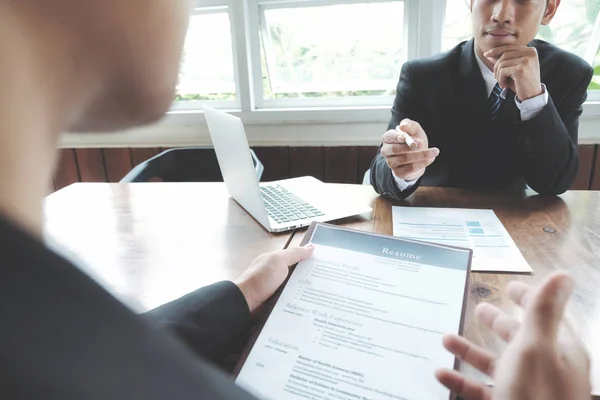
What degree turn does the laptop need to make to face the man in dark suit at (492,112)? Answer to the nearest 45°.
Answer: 0° — it already faces them

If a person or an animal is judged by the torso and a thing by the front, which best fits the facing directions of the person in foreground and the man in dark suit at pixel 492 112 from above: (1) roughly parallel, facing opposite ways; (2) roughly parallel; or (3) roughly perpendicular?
roughly parallel, facing opposite ways

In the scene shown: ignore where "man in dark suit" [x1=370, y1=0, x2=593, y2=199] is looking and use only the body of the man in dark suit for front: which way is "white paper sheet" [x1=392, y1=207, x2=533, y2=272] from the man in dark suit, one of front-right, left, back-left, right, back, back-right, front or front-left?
front

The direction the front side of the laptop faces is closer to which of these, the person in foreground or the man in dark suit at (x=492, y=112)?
the man in dark suit

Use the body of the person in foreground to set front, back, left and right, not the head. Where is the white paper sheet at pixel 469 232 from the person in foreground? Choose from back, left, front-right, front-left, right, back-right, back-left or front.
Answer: front

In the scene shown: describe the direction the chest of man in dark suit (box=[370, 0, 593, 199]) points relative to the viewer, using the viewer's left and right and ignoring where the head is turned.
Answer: facing the viewer

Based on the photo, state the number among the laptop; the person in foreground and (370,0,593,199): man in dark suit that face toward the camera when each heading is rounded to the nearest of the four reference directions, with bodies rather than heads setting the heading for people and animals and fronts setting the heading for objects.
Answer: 1

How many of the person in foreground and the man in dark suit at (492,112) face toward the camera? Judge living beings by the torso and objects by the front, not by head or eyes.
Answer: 1

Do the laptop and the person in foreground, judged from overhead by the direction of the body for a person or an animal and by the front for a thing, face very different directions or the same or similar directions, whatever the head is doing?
same or similar directions

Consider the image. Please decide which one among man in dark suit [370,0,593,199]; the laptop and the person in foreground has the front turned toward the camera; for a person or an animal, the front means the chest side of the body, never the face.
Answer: the man in dark suit

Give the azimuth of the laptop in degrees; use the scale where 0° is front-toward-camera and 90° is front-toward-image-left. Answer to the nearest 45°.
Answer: approximately 225°

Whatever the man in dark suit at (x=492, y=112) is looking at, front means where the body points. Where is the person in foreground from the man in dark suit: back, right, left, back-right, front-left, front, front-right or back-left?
front

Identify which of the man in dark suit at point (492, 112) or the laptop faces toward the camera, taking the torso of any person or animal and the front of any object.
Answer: the man in dark suit

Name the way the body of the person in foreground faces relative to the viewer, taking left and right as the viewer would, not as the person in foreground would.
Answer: facing away from the viewer and to the right of the viewer

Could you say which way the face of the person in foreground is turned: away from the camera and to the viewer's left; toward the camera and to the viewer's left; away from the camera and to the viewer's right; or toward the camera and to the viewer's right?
away from the camera and to the viewer's right

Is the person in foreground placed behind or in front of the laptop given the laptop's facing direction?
behind

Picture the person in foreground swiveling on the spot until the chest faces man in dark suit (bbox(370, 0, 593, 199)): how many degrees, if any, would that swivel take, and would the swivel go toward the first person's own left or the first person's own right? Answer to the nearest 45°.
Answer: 0° — they already face them

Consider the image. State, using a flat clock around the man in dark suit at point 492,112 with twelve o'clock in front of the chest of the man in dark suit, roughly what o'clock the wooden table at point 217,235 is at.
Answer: The wooden table is roughly at 1 o'clock from the man in dark suit.
